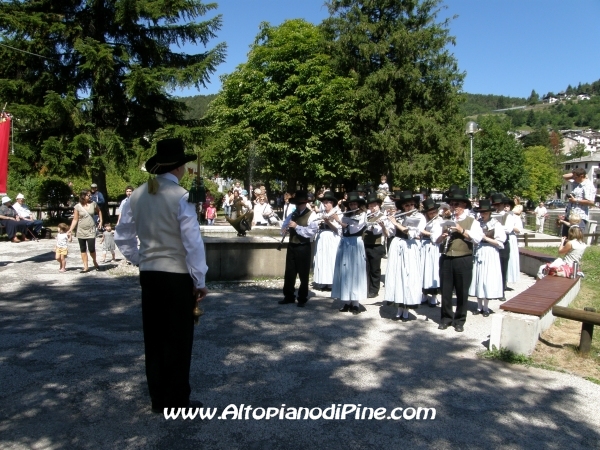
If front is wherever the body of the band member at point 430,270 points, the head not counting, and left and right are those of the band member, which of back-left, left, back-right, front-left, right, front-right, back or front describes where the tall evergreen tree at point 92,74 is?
right

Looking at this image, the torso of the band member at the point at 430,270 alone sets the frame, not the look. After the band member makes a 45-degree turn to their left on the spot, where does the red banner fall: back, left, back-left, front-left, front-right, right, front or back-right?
right

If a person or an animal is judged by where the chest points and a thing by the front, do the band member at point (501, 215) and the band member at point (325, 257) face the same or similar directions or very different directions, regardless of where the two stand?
same or similar directions

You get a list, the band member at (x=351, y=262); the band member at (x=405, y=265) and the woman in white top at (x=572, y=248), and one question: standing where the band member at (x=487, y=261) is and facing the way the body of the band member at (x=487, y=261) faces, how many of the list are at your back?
1

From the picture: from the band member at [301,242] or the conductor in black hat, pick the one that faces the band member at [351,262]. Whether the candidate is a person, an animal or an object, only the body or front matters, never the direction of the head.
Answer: the conductor in black hat

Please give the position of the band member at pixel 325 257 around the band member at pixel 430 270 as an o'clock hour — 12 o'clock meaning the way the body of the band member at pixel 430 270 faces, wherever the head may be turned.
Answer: the band member at pixel 325 257 is roughly at 2 o'clock from the band member at pixel 430 270.

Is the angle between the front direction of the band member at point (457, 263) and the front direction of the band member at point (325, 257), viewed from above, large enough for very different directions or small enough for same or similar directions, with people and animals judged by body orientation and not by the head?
same or similar directions

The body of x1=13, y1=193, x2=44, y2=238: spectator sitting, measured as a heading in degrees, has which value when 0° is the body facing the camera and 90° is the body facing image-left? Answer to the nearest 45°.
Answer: approximately 315°

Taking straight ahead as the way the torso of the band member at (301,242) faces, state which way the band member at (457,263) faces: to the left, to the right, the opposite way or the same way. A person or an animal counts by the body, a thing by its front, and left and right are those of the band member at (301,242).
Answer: the same way

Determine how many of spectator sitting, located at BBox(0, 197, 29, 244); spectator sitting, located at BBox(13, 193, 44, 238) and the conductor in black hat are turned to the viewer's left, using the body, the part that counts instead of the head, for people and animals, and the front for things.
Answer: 0

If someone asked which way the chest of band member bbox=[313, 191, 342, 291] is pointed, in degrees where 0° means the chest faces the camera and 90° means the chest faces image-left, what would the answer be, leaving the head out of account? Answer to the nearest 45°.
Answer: approximately 45°

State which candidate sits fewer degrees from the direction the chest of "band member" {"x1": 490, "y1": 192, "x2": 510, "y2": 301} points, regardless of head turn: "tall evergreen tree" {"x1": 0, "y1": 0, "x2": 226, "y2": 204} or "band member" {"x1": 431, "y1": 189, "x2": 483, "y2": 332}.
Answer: the band member

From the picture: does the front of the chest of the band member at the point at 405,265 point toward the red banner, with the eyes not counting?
no

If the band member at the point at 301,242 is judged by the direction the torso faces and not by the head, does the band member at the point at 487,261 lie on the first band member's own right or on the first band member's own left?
on the first band member's own left

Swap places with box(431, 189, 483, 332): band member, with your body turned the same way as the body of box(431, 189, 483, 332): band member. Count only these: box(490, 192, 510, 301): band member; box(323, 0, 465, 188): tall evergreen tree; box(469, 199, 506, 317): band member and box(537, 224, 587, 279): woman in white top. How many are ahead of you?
0

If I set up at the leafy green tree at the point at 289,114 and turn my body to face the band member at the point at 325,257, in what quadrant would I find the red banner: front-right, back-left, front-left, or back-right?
front-right

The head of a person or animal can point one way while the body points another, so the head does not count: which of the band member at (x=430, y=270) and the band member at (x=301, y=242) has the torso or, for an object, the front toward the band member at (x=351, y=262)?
the band member at (x=430, y=270)

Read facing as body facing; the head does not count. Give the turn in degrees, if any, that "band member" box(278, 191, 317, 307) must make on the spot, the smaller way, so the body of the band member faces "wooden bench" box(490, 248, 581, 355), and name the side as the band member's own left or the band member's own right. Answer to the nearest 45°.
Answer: approximately 90° to the band member's own left

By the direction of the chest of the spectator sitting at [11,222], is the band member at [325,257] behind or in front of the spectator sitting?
in front

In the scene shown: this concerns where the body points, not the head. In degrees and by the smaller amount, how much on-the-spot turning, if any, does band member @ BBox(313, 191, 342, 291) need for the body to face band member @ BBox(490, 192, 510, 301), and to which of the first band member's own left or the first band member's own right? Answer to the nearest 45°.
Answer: approximately 135° to the first band member's own left

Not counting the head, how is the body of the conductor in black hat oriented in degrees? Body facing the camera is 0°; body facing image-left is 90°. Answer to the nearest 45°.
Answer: approximately 225°

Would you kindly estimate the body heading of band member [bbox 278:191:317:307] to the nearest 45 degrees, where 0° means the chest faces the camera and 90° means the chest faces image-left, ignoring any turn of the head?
approximately 45°

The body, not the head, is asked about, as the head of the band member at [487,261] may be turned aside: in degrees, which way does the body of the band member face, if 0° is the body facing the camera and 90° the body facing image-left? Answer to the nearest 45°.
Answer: approximately 45°
